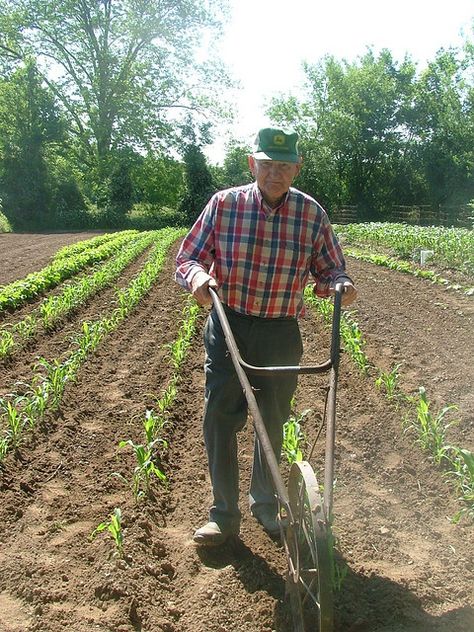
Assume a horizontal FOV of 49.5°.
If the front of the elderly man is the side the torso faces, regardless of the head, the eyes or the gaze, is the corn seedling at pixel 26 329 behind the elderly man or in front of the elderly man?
behind

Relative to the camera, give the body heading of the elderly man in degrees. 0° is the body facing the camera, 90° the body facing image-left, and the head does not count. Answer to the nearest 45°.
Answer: approximately 0°

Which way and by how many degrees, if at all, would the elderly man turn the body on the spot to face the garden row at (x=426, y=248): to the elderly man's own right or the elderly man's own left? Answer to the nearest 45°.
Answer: approximately 180°

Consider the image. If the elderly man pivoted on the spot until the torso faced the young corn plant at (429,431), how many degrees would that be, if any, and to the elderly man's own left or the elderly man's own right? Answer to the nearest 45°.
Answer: approximately 135° to the elderly man's own left

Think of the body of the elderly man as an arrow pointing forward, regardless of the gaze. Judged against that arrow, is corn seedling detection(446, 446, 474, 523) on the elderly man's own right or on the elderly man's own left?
on the elderly man's own left

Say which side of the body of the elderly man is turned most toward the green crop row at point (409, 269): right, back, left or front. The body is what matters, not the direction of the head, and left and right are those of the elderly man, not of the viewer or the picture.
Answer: back

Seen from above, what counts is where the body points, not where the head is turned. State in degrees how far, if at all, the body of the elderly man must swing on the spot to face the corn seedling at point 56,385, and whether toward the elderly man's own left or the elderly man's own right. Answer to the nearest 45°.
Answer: approximately 135° to the elderly man's own right

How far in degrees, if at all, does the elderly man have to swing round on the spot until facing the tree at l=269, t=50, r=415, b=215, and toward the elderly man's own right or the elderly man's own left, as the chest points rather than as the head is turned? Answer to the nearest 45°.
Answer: approximately 180°

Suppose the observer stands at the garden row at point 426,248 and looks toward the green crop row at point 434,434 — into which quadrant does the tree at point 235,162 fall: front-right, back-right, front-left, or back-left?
back-right
